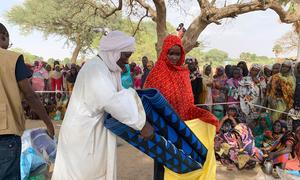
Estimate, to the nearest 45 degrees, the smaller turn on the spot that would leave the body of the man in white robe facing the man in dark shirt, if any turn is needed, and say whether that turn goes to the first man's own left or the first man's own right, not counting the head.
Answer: approximately 180°

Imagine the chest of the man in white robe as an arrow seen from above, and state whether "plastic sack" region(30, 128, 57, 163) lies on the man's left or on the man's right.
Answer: on the man's left

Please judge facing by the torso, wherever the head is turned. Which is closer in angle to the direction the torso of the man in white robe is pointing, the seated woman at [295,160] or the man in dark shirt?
the seated woman

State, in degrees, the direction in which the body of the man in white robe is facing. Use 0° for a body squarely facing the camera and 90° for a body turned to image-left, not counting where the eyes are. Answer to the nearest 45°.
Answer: approximately 270°

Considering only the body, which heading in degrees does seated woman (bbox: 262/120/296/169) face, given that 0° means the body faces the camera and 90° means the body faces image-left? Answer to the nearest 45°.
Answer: approximately 45°

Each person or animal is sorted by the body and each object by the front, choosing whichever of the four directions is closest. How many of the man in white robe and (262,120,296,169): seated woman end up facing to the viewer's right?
1

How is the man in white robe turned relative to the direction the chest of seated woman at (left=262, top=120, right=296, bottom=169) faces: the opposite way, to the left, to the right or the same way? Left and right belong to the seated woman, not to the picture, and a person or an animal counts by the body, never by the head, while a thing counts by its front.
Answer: the opposite way
